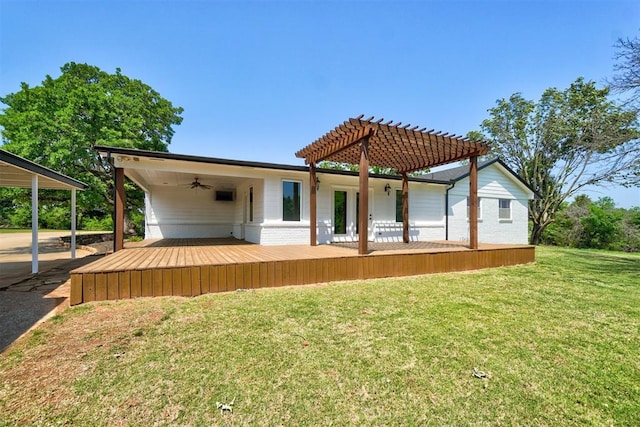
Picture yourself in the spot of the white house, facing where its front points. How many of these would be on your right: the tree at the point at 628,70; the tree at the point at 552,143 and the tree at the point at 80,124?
1

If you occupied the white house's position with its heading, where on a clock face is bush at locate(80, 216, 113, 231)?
The bush is roughly at 4 o'clock from the white house.

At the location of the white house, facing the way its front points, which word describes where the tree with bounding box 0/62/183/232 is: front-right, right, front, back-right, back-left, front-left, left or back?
right

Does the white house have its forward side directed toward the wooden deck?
yes

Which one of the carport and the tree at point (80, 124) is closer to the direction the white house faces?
the carport

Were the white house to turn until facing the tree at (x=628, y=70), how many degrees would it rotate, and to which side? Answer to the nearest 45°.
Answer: approximately 90° to its left

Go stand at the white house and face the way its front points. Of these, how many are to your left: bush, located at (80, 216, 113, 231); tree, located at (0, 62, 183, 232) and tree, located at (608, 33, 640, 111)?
1

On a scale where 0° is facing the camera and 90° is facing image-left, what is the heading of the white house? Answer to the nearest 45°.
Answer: approximately 0°

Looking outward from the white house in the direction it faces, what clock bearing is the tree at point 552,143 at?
The tree is roughly at 8 o'clock from the white house.
